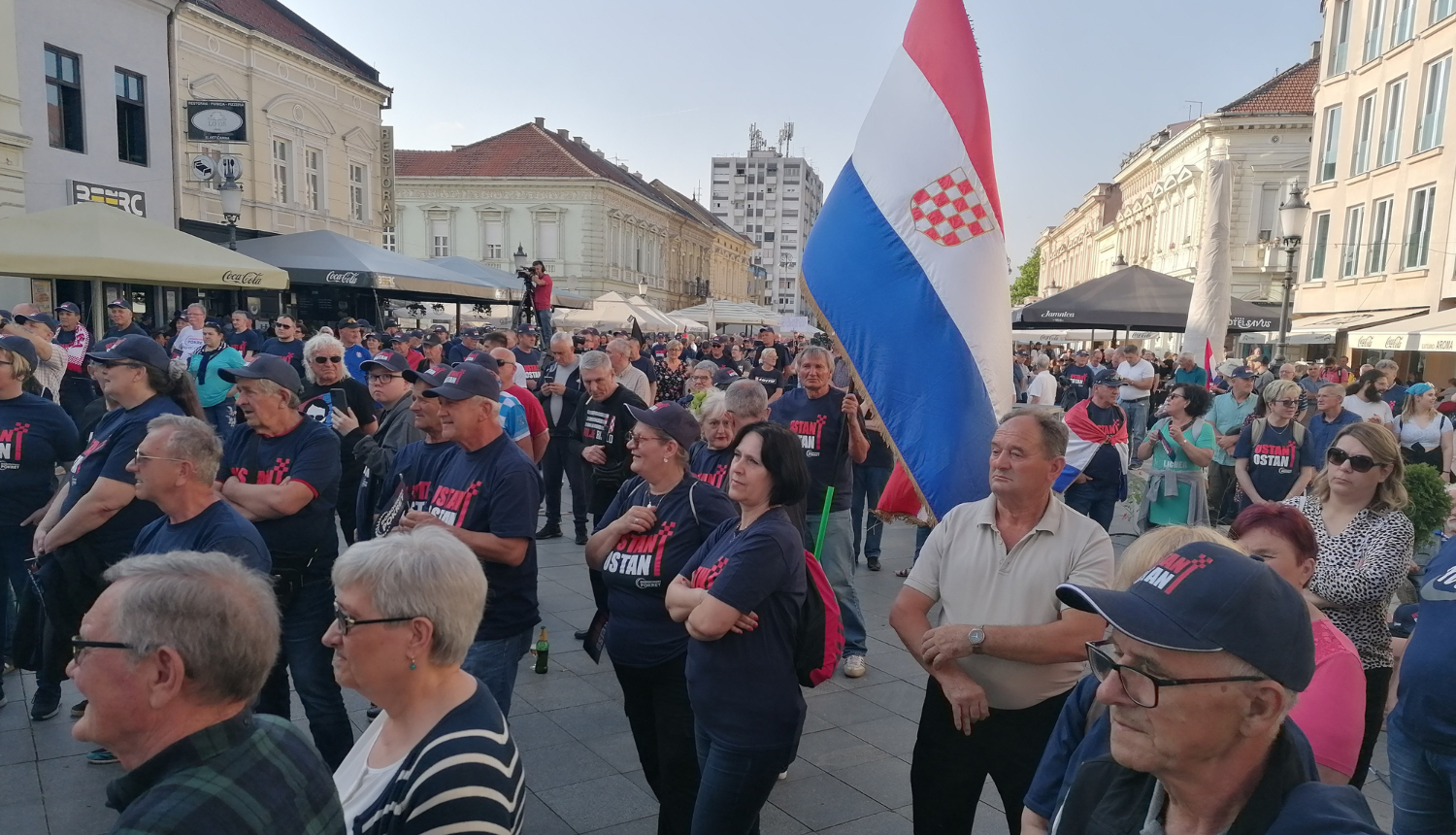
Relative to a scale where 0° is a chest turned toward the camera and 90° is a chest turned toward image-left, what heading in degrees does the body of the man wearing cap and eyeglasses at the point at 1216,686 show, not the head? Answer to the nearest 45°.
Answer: approximately 45°

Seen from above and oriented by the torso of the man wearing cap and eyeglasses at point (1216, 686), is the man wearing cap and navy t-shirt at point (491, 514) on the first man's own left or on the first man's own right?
on the first man's own right

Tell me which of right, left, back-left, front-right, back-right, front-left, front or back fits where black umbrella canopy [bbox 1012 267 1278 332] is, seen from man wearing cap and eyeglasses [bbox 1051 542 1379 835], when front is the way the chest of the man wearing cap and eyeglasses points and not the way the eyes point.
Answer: back-right

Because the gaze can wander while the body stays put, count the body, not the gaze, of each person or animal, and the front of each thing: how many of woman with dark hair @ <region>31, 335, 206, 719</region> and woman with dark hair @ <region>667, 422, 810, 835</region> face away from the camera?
0

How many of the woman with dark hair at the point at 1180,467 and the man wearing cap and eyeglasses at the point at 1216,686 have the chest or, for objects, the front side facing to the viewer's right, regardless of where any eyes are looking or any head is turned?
0

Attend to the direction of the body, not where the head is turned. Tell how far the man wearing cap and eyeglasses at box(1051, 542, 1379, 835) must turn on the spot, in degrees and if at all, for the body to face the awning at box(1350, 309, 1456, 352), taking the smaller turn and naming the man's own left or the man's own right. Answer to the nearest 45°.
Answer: approximately 135° to the man's own right

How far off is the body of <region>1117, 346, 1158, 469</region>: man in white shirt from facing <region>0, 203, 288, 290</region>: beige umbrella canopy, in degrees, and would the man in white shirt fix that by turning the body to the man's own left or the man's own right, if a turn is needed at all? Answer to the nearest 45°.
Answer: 0° — they already face it

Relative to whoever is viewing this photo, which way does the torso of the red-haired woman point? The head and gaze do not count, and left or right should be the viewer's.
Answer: facing the viewer and to the left of the viewer

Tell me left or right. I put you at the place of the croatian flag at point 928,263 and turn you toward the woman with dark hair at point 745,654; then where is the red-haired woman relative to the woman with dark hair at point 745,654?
left
